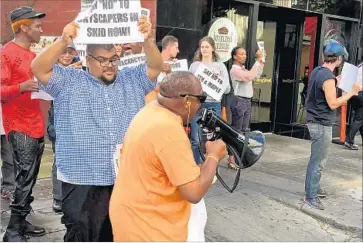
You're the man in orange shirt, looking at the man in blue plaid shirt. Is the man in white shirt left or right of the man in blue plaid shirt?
right

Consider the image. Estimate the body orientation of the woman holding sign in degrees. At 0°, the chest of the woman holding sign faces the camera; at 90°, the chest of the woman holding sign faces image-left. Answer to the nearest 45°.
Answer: approximately 0°
